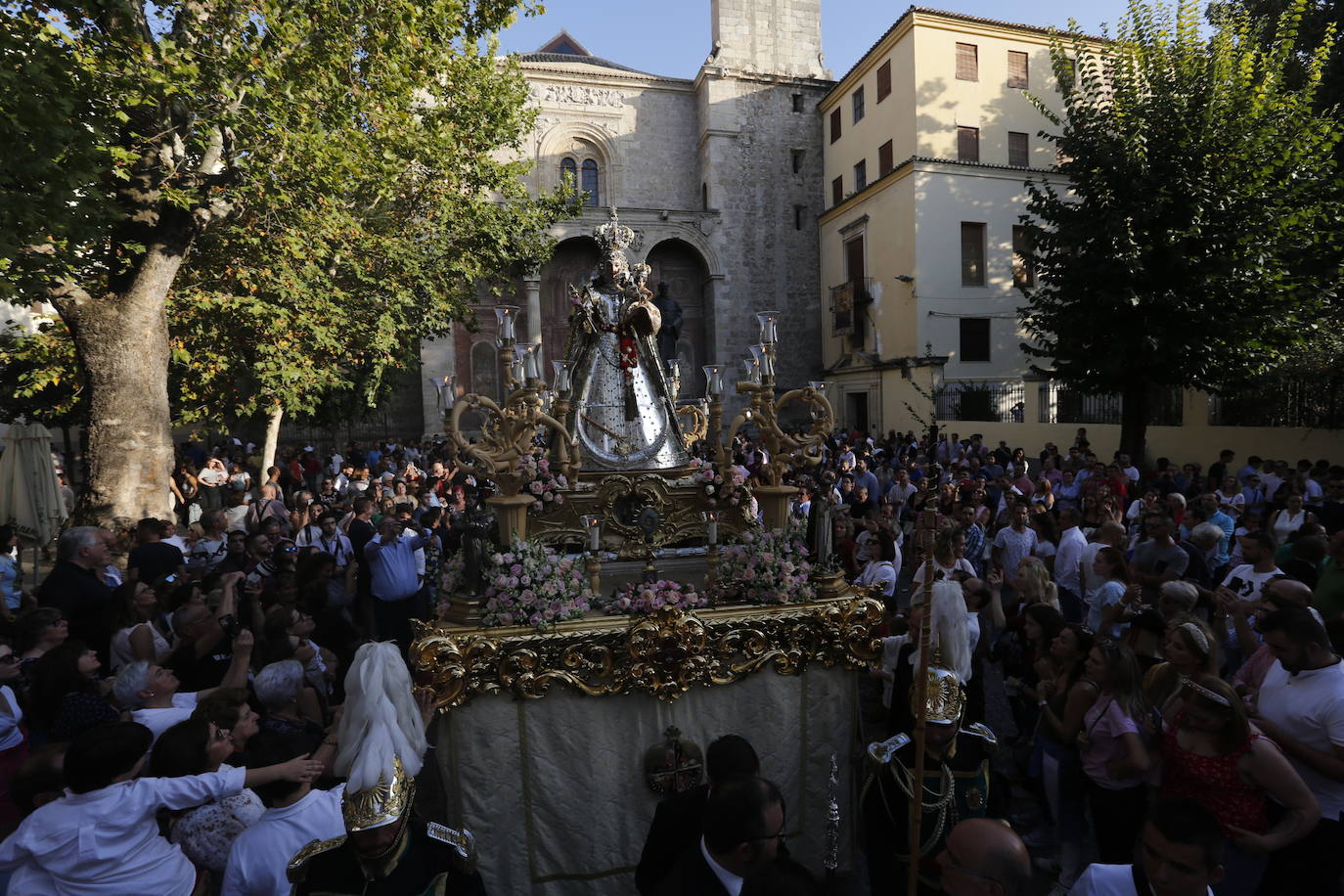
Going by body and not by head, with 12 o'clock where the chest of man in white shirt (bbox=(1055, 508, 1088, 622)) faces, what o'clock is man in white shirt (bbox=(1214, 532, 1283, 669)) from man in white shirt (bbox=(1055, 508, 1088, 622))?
man in white shirt (bbox=(1214, 532, 1283, 669)) is roughly at 8 o'clock from man in white shirt (bbox=(1055, 508, 1088, 622)).

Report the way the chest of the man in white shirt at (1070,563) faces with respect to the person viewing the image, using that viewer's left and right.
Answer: facing to the left of the viewer

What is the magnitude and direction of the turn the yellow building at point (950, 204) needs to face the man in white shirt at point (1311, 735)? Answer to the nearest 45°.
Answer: approximately 45° to its left

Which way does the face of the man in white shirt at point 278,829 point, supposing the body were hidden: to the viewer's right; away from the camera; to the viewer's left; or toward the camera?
away from the camera

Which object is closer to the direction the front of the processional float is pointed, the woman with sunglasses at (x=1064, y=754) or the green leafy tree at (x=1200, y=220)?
the woman with sunglasses

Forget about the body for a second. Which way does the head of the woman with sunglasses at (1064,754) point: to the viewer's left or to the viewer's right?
to the viewer's left

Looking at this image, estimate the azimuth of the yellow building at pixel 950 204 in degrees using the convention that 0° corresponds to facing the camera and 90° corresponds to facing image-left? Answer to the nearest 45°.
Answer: approximately 45°

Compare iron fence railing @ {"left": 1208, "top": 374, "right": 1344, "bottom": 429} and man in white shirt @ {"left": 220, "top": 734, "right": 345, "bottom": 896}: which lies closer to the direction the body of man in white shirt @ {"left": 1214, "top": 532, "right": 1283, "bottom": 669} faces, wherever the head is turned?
the man in white shirt

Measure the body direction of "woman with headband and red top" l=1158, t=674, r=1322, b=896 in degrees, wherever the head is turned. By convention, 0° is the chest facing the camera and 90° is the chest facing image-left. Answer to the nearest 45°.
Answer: approximately 45°
